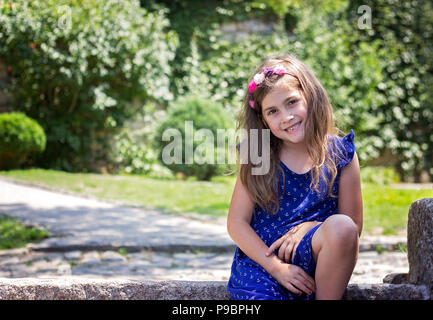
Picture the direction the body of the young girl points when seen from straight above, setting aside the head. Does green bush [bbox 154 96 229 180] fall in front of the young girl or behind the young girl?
behind

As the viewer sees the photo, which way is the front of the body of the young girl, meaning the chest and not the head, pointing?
toward the camera

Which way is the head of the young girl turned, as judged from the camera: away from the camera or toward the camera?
toward the camera
